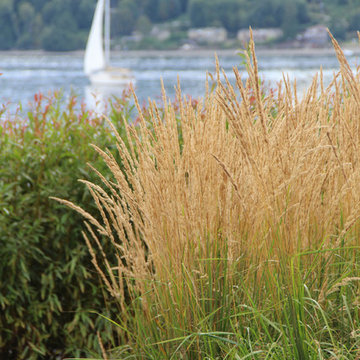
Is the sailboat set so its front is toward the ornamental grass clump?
no
